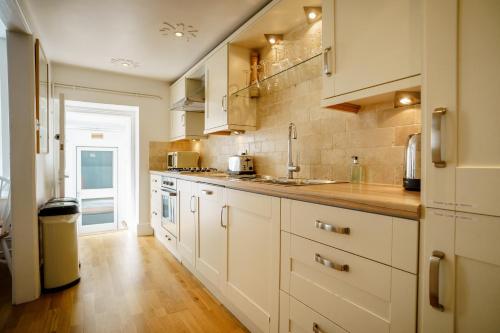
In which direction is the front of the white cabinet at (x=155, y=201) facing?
to the viewer's left

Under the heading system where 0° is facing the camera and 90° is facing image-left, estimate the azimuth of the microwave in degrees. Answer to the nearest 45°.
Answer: approximately 90°

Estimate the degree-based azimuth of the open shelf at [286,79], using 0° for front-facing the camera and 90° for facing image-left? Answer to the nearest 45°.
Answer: approximately 45°

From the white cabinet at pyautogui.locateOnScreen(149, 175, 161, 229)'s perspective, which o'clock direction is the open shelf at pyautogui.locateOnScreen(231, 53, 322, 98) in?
The open shelf is roughly at 8 o'clock from the white cabinet.

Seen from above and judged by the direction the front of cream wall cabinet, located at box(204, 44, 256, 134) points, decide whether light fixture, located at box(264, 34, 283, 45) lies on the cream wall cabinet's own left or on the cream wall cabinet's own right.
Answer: on the cream wall cabinet's own left

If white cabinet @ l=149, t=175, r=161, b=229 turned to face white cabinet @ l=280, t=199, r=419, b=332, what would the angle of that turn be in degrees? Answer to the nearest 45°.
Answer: approximately 90° to its left

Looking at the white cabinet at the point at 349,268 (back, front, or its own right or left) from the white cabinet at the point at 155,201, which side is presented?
right

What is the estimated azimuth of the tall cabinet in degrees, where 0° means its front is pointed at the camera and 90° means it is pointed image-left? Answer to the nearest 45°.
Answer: approximately 45°

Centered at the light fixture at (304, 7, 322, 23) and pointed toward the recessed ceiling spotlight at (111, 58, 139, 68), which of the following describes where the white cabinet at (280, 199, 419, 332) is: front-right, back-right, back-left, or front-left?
back-left

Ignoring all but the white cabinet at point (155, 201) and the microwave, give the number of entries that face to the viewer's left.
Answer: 2

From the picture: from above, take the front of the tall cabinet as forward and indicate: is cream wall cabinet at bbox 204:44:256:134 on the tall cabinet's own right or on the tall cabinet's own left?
on the tall cabinet's own right
